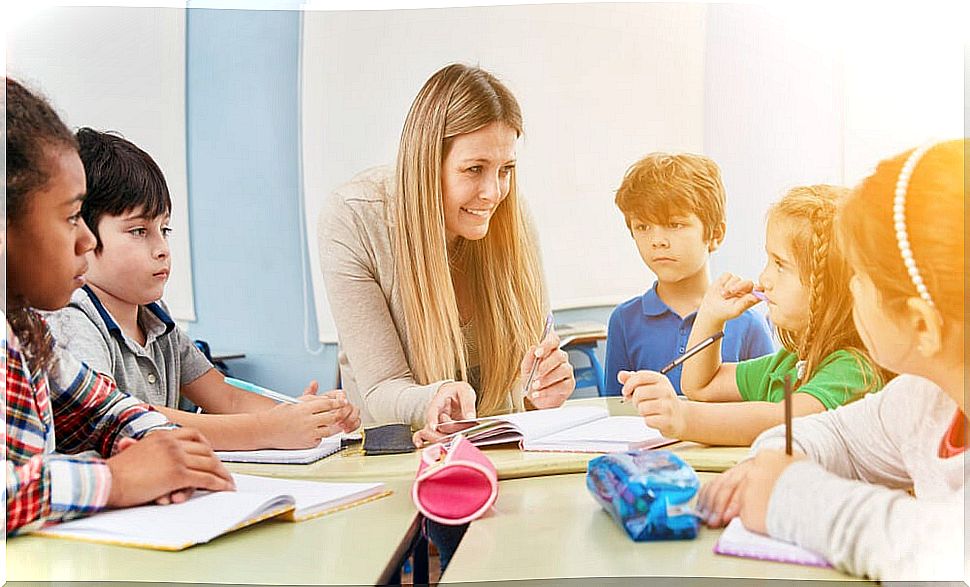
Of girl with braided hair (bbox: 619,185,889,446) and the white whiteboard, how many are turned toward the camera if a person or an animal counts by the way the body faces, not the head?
1

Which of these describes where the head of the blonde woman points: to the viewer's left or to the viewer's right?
to the viewer's right

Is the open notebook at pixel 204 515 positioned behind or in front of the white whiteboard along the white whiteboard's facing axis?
in front

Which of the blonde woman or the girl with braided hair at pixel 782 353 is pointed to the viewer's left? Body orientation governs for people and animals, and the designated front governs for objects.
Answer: the girl with braided hair

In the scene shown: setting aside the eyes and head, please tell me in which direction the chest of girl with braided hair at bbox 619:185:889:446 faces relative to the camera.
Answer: to the viewer's left

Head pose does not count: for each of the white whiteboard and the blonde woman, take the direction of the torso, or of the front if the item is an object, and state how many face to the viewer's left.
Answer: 0

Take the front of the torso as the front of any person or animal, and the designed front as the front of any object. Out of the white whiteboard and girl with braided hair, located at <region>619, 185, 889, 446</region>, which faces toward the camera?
the white whiteboard

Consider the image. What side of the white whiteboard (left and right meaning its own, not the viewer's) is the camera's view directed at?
front

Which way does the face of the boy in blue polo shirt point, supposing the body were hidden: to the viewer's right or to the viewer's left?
to the viewer's left

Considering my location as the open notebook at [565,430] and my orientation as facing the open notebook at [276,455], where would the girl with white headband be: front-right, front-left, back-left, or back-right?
back-left

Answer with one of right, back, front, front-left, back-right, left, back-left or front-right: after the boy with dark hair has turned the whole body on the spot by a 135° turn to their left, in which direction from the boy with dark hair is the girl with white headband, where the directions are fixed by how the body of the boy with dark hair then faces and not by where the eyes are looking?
back-right

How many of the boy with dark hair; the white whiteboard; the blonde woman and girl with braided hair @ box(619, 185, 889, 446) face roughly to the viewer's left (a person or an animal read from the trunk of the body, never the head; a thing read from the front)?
1

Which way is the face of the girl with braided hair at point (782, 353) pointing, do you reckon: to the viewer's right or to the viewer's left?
to the viewer's left

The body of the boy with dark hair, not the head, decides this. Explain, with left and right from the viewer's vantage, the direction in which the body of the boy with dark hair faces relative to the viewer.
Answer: facing the viewer and to the right of the viewer
